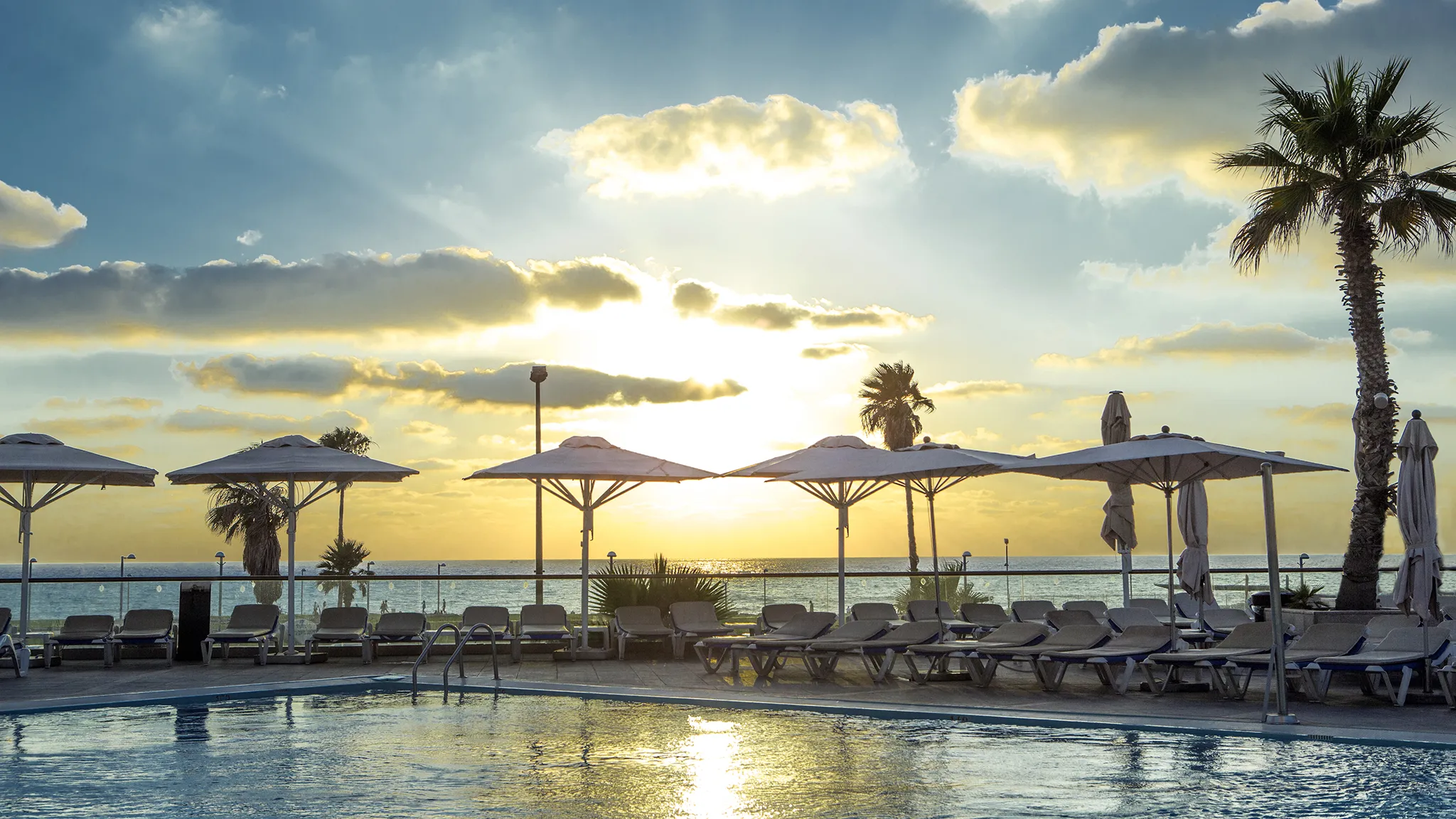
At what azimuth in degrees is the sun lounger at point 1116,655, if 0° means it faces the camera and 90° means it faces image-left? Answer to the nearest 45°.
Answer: approximately 45°

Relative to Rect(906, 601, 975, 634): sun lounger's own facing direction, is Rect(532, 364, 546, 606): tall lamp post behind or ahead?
behind

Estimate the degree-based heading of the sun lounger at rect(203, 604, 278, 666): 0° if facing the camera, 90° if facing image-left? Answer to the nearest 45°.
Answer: approximately 45°

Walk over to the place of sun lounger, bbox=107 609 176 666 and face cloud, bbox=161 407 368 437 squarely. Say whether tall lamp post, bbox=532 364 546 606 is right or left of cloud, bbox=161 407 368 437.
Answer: right

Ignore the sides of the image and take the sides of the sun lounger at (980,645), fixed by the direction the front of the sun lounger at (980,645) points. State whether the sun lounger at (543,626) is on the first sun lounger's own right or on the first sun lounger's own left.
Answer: on the first sun lounger's own right
